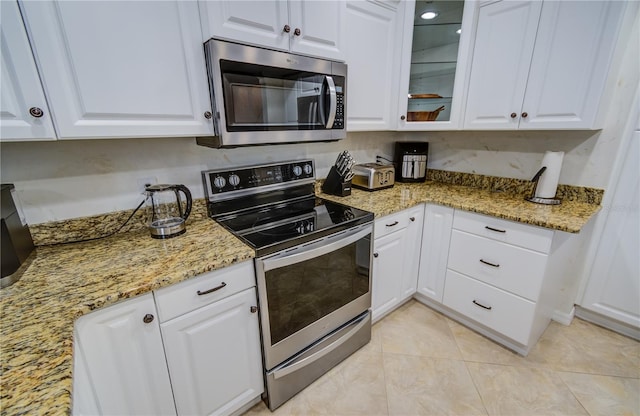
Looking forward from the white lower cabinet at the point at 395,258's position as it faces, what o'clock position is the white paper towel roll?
The white paper towel roll is roughly at 10 o'clock from the white lower cabinet.

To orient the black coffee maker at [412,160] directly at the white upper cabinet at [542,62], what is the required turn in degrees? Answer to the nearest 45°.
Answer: approximately 45° to its left

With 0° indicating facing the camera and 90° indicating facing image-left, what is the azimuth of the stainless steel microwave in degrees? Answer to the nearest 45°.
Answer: approximately 315°

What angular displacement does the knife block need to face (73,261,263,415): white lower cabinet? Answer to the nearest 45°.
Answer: approximately 90° to its right

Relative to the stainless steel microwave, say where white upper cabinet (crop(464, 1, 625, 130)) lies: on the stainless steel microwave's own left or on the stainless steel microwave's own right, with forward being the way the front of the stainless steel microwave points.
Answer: on the stainless steel microwave's own left

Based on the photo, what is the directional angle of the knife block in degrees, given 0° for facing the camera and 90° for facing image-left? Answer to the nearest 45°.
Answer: approximately 315°

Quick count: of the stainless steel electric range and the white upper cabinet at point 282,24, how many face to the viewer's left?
0

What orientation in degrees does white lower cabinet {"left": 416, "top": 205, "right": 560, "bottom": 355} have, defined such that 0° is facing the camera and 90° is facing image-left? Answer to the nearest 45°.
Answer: approximately 45°

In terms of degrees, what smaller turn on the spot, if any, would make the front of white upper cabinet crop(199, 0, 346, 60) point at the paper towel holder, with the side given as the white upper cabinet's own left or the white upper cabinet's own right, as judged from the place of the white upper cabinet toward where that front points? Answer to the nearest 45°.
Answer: approximately 45° to the white upper cabinet's own left

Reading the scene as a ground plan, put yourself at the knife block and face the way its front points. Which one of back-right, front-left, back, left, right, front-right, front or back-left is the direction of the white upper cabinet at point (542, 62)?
front-left

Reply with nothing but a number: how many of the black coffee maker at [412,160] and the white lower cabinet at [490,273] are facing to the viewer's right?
0

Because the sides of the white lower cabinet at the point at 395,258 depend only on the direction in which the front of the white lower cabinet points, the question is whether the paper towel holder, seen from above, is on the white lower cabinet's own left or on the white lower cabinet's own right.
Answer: on the white lower cabinet's own left

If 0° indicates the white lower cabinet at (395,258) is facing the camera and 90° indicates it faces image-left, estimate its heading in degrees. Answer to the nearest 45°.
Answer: approximately 315°
